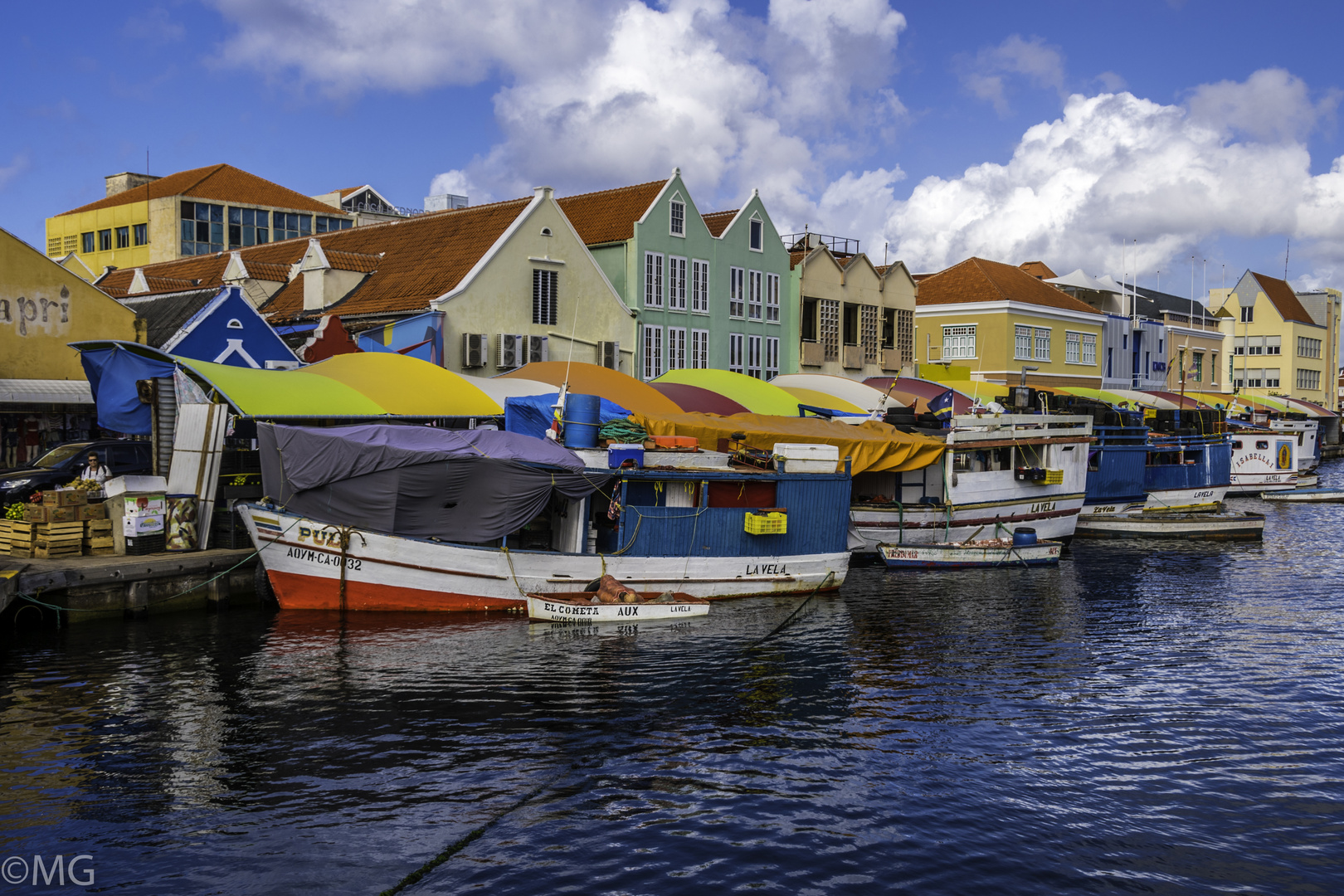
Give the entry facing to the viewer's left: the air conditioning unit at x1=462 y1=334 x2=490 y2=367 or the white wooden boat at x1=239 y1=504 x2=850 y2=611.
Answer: the white wooden boat

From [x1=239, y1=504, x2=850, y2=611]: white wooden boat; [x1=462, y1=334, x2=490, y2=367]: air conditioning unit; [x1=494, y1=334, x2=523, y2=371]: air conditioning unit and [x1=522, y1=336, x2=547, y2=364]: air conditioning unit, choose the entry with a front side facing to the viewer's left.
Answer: the white wooden boat

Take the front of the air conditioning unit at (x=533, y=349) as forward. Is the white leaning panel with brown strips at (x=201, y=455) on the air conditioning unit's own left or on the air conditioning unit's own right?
on the air conditioning unit's own right

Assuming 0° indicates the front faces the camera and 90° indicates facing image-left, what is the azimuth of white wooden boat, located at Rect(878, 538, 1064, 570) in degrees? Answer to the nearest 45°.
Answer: approximately 90°

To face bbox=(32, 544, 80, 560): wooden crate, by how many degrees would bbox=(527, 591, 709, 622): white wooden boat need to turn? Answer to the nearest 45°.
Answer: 0° — it already faces it

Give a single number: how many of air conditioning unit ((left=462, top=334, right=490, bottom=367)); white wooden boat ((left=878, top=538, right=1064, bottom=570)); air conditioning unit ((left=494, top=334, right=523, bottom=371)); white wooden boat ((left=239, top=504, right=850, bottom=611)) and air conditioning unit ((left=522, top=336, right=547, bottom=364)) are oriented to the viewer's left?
2

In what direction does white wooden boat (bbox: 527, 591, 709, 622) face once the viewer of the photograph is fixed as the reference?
facing to the left of the viewer

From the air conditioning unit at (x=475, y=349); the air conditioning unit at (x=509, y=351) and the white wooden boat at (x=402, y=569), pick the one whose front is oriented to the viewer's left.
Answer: the white wooden boat

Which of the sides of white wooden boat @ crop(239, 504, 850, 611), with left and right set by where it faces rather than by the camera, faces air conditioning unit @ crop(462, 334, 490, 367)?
right

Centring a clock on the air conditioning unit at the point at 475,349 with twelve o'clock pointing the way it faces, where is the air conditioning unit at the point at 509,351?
the air conditioning unit at the point at 509,351 is roughly at 9 o'clock from the air conditioning unit at the point at 475,349.

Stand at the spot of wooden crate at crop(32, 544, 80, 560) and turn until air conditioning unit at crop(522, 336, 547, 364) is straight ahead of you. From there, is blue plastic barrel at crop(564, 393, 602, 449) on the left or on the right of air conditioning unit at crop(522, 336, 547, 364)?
right

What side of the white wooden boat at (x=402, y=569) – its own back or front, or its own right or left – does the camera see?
left

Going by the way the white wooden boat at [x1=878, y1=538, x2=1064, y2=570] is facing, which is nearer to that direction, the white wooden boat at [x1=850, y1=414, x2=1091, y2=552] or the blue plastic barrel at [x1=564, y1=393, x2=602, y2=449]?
the blue plastic barrel

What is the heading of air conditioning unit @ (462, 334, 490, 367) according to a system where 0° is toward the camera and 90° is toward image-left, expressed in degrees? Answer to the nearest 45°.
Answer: approximately 315°

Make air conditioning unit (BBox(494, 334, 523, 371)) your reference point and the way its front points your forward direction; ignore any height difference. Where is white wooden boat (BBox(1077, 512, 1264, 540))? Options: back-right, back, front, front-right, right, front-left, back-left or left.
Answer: front-left
